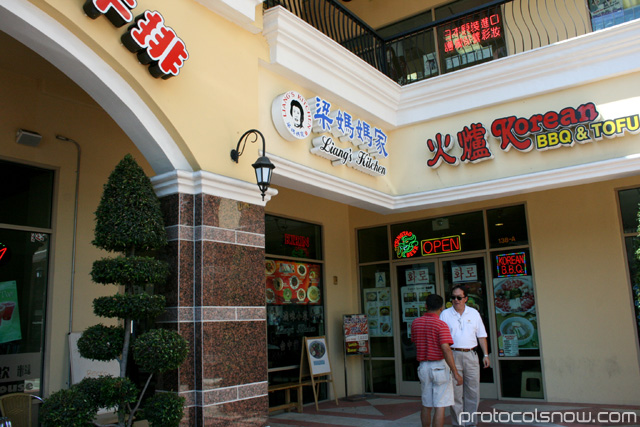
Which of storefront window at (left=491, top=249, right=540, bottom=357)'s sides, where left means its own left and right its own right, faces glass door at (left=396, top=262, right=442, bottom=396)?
right

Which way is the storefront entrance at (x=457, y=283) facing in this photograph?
toward the camera

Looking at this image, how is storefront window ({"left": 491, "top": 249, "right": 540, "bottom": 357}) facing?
toward the camera

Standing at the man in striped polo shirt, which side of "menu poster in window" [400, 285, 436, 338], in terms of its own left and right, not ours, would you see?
front

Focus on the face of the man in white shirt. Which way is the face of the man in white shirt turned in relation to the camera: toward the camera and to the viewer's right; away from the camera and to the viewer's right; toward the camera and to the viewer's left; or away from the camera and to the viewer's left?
toward the camera and to the viewer's left

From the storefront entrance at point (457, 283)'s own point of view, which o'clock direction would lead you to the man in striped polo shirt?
The man in striped polo shirt is roughly at 12 o'clock from the storefront entrance.

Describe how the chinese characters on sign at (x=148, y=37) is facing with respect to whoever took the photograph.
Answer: facing the viewer and to the right of the viewer

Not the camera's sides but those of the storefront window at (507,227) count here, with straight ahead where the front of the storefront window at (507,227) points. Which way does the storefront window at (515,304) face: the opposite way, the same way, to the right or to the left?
the same way

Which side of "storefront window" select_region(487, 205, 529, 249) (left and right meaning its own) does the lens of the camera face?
front

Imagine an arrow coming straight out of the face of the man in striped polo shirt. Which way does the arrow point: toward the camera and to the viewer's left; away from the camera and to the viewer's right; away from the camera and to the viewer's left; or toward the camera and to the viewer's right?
away from the camera and to the viewer's right
